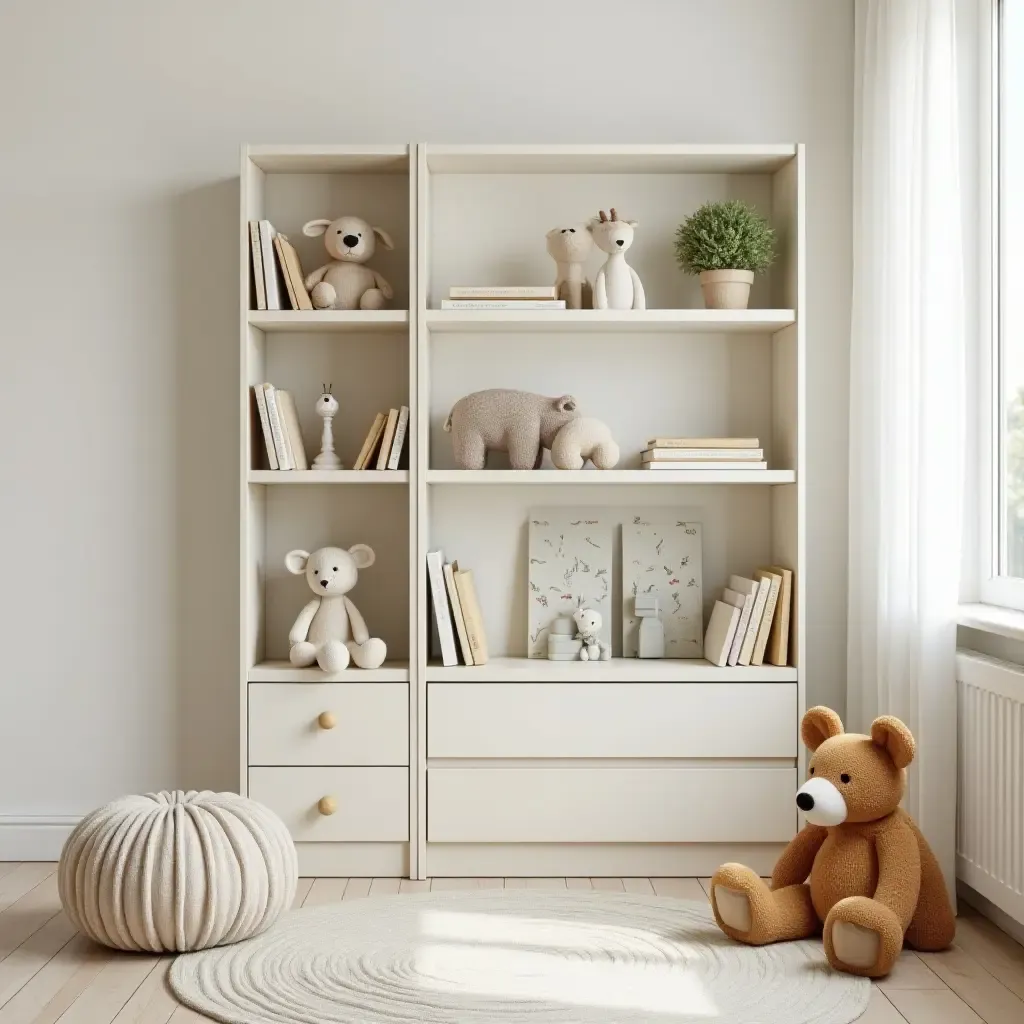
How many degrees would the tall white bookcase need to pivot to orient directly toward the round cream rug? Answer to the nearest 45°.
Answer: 0° — it already faces it

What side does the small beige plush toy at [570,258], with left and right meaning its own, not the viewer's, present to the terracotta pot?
left

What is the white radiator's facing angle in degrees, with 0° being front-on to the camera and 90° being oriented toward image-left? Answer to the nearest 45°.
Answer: approximately 45°

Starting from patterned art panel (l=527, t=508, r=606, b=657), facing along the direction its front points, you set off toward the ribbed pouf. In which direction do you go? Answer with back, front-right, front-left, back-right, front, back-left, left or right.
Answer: front-right
